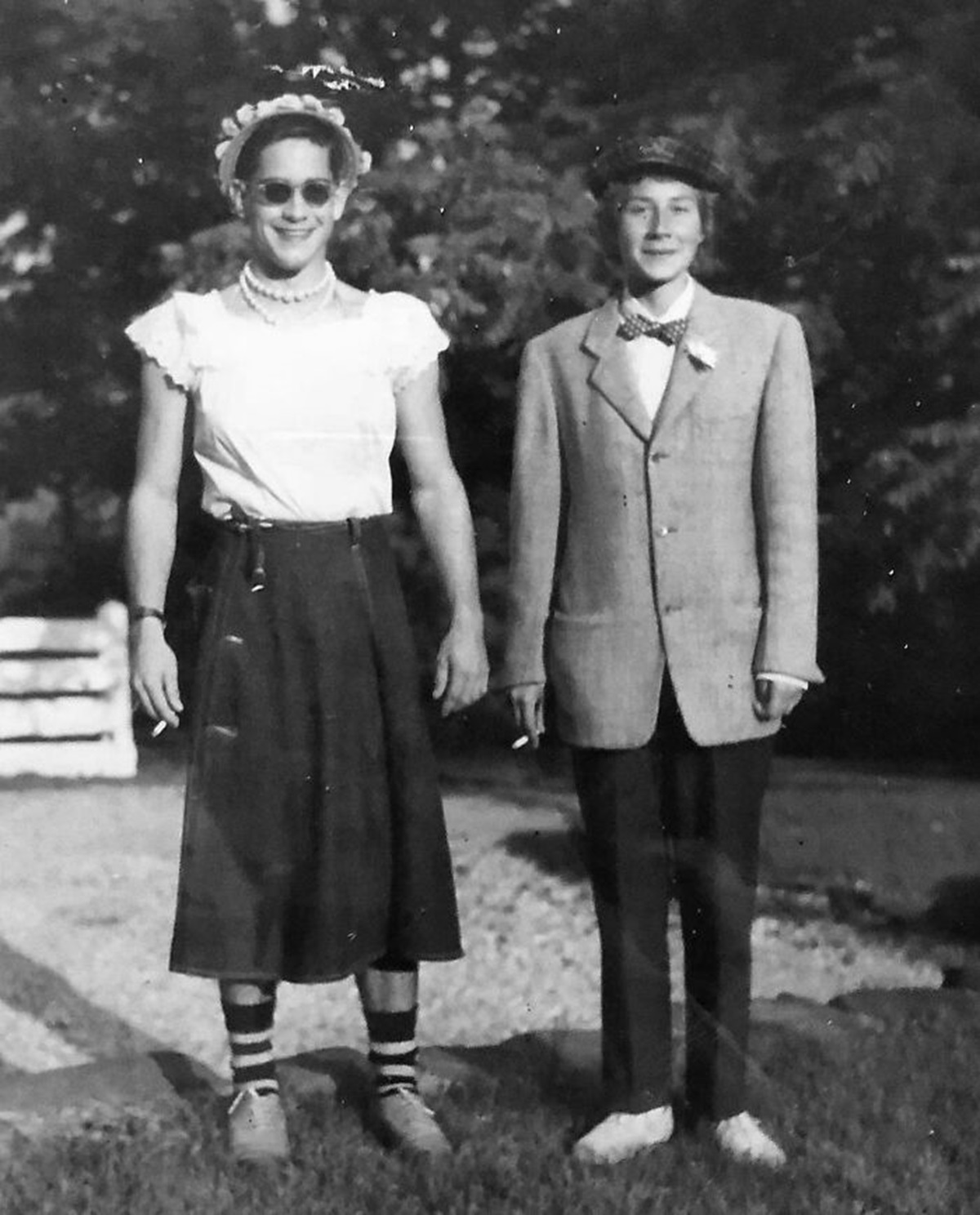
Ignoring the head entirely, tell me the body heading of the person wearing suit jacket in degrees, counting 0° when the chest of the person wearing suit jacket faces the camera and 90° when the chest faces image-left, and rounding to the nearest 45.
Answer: approximately 0°

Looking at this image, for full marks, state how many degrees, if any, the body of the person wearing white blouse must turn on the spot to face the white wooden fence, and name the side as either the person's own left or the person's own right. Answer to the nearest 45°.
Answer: approximately 135° to the person's own right

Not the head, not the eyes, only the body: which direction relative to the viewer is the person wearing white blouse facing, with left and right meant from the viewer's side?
facing the viewer

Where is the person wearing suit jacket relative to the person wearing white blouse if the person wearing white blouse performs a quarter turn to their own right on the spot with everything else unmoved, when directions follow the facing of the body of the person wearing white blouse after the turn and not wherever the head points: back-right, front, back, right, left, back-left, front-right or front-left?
back
